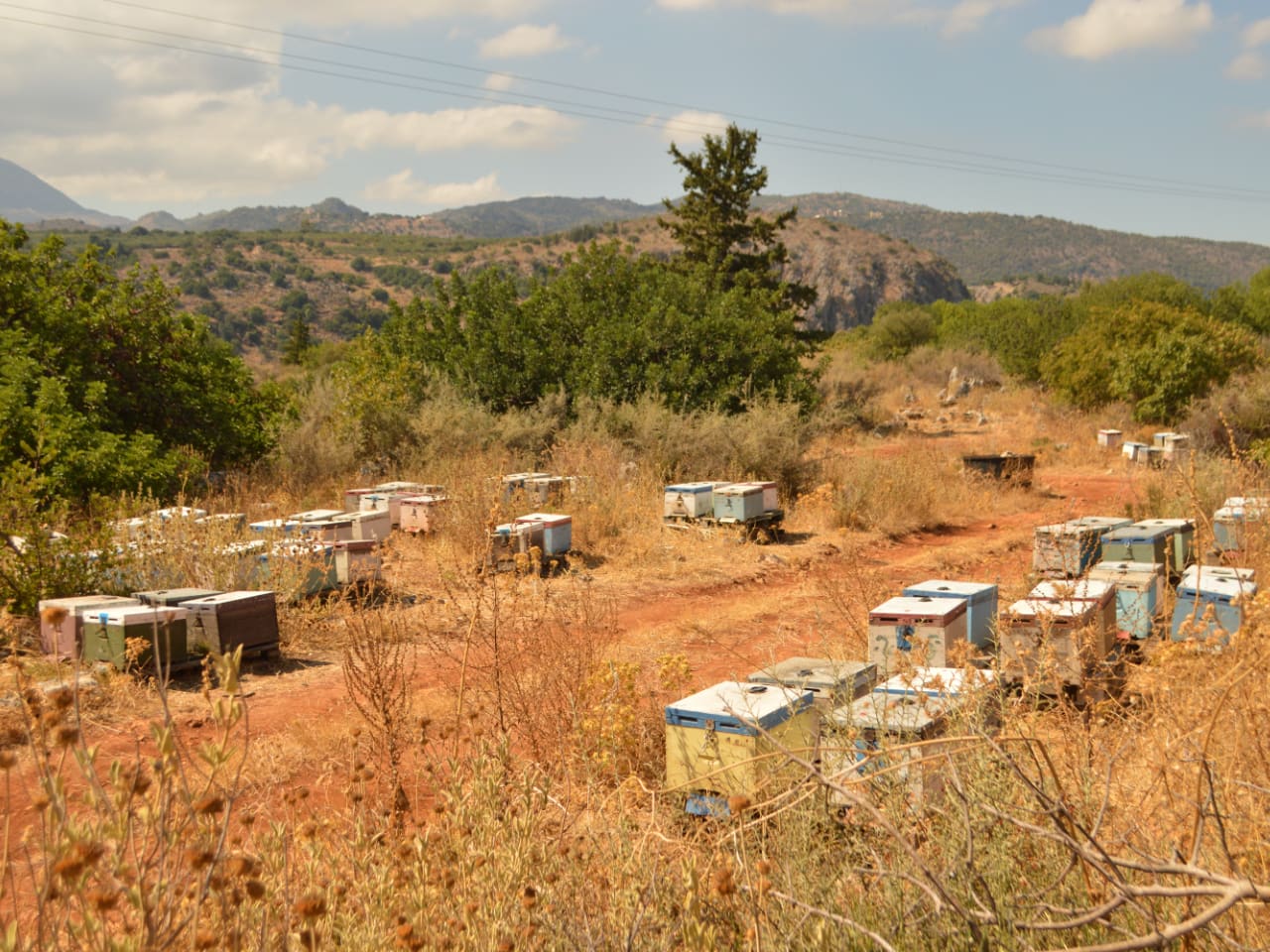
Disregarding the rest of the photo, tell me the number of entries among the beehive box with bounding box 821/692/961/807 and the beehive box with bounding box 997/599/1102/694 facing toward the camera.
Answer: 2

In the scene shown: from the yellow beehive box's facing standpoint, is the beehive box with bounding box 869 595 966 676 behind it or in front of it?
behind

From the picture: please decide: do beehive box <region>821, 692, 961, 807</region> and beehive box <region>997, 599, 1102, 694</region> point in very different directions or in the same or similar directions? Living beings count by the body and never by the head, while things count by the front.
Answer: same or similar directions

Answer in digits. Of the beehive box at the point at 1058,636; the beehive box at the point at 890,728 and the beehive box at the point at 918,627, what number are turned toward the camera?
3

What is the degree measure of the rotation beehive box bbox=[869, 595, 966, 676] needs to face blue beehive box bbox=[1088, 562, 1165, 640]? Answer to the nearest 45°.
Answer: approximately 135° to its left

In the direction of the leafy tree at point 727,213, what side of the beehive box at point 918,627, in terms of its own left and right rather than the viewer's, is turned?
back

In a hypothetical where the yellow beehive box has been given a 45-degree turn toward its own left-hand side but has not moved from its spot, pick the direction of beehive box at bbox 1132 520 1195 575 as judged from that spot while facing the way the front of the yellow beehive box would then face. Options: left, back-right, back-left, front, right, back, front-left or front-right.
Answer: back-left

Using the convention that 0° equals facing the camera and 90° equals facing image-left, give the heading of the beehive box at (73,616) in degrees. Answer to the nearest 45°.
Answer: approximately 45°

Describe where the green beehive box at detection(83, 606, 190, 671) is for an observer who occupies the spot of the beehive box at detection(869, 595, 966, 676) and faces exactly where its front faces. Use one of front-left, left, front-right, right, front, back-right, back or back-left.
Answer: right

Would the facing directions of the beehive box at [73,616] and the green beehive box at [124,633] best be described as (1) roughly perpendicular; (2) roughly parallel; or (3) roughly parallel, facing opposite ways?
roughly parallel

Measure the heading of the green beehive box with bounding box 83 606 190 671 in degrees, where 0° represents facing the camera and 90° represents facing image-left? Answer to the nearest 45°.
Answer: approximately 45°

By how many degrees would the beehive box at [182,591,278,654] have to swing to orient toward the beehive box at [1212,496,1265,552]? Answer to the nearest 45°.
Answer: approximately 135° to its left

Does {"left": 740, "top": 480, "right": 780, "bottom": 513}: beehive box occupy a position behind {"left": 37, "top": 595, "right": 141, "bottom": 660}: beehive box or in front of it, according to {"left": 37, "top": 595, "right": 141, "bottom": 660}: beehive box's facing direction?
behind

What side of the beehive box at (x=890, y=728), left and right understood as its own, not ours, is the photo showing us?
front

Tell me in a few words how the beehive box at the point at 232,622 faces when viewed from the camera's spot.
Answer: facing the viewer and to the left of the viewer

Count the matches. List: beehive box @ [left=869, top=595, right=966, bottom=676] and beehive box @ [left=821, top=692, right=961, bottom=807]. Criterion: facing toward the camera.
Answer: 2

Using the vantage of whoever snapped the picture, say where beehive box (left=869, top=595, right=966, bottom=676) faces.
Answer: facing the viewer

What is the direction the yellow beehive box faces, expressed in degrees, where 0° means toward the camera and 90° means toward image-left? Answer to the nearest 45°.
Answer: approximately 45°
